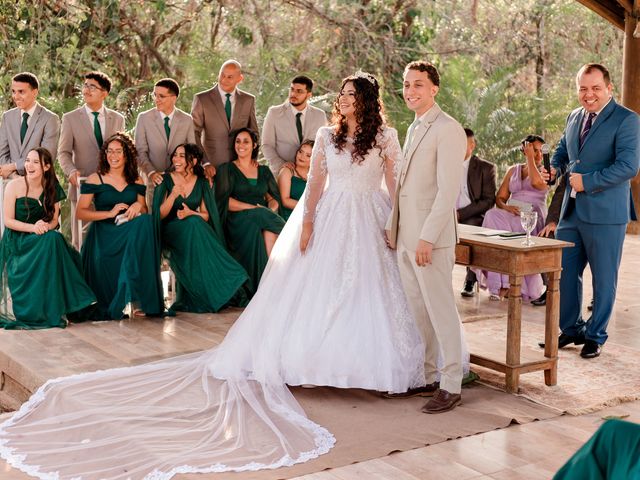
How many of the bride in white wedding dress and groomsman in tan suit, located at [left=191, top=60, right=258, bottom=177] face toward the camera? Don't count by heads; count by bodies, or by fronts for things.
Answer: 2

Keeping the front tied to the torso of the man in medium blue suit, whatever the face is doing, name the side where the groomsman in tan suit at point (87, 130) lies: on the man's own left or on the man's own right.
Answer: on the man's own right

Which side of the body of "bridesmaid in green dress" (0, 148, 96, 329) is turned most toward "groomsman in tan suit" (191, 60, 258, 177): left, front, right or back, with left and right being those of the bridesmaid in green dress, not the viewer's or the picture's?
left

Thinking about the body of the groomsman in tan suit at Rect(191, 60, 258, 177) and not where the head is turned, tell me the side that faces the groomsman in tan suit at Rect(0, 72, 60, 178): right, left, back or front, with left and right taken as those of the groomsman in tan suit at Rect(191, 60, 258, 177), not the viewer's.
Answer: right

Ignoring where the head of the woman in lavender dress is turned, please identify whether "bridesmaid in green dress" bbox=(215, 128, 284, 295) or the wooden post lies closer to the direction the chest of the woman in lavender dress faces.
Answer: the bridesmaid in green dress

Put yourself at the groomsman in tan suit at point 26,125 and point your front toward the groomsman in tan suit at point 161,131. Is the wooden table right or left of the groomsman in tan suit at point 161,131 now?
right
